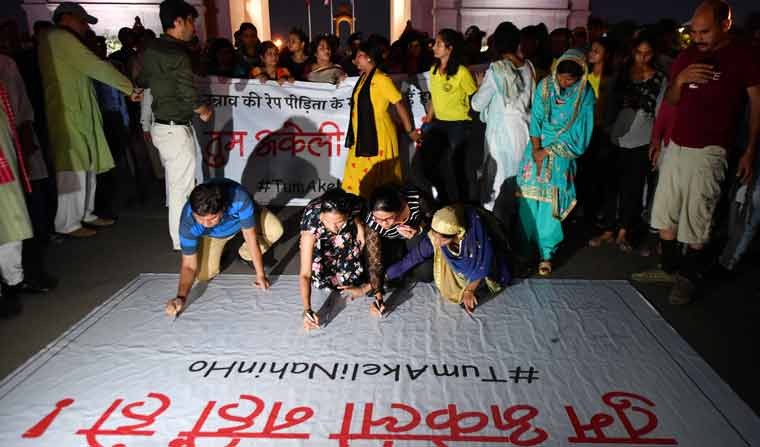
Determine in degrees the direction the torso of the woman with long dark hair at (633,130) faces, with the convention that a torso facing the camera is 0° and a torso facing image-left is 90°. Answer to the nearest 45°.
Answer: approximately 45°

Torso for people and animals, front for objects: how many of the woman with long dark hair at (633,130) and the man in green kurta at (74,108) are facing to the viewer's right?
1

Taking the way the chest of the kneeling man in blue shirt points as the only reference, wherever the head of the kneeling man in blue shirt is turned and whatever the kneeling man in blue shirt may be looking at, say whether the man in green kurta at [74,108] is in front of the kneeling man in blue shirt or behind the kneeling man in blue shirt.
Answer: behind

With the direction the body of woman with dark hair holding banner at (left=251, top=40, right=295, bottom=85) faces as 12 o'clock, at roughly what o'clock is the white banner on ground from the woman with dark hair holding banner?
The white banner on ground is roughly at 12 o'clock from the woman with dark hair holding banner.

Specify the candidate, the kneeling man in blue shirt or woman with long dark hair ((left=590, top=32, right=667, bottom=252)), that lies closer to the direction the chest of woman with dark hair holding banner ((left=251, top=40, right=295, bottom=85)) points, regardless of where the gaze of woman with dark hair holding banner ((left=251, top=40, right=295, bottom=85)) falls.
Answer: the kneeling man in blue shirt

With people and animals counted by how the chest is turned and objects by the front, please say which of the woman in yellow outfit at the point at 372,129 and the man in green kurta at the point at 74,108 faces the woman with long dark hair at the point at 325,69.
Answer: the man in green kurta

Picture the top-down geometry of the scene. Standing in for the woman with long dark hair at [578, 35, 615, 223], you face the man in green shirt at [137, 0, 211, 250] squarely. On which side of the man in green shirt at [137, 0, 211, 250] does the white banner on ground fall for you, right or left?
left

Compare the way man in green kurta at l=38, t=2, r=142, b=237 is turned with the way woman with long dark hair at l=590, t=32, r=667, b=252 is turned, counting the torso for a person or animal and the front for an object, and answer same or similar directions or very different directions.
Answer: very different directions

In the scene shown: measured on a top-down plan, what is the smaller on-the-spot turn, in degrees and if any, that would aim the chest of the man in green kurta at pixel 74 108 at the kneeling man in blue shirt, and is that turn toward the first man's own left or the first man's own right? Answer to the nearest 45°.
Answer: approximately 90° to the first man's own right

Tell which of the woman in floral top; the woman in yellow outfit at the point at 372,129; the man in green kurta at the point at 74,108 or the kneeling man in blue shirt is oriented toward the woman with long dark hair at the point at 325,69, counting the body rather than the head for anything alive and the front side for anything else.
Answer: the man in green kurta

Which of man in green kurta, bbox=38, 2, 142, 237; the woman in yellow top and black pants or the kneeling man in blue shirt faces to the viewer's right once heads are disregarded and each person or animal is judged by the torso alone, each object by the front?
the man in green kurta

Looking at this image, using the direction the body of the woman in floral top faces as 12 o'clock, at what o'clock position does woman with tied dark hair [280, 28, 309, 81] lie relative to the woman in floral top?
The woman with tied dark hair is roughly at 6 o'clock from the woman in floral top.

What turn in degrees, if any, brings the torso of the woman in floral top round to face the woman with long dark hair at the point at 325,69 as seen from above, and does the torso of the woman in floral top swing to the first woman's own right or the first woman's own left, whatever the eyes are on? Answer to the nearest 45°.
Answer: approximately 180°
